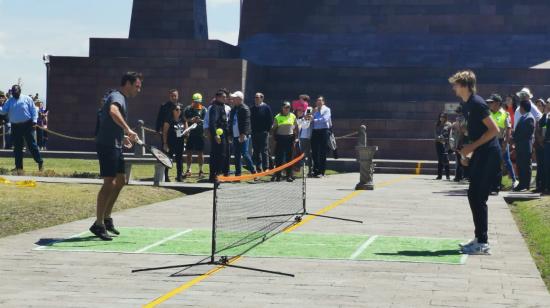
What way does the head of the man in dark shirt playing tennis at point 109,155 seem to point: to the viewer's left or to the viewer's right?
to the viewer's right

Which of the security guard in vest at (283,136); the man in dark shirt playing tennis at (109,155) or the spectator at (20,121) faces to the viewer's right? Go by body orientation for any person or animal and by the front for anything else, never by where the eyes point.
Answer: the man in dark shirt playing tennis

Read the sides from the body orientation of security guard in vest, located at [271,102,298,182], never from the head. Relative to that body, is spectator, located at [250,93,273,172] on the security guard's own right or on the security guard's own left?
on the security guard's own right

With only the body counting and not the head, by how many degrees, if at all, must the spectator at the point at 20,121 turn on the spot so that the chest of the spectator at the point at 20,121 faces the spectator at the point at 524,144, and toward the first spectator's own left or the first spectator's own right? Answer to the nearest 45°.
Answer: approximately 45° to the first spectator's own left

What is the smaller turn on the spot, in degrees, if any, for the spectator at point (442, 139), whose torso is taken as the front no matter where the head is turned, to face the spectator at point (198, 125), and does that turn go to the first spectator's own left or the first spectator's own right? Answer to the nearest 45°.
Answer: approximately 45° to the first spectator's own right

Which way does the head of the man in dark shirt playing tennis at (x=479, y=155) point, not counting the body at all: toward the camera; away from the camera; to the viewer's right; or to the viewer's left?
to the viewer's left

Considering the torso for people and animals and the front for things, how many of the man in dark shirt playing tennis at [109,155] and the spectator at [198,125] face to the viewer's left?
0

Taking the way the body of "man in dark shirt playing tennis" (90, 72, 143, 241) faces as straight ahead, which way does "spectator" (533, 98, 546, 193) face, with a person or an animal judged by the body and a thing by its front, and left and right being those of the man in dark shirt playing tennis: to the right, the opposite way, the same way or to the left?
the opposite way
